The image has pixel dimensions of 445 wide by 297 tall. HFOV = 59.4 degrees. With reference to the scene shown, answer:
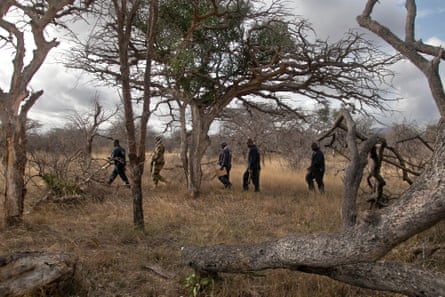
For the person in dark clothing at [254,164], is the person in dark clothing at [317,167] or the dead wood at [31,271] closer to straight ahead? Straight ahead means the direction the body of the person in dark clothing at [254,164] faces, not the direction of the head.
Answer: the dead wood

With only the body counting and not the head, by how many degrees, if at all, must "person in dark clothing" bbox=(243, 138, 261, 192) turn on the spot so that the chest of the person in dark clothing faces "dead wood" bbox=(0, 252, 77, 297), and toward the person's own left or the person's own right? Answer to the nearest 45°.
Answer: approximately 90° to the person's own left

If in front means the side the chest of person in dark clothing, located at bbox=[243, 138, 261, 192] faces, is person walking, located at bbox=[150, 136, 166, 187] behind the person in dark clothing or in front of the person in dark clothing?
in front

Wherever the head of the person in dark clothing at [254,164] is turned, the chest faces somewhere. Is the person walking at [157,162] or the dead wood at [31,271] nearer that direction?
the person walking

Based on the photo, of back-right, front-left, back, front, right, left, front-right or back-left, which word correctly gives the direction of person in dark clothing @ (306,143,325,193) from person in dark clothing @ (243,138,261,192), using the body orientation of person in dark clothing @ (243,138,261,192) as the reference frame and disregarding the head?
back

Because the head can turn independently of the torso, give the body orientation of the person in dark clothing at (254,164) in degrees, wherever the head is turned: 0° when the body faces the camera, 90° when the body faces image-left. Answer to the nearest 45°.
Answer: approximately 90°

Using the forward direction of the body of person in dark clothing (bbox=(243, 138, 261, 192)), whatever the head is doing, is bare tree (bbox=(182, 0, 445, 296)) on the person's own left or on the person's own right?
on the person's own left

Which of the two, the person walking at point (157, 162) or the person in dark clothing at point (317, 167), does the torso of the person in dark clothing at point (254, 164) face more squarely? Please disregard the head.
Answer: the person walking
